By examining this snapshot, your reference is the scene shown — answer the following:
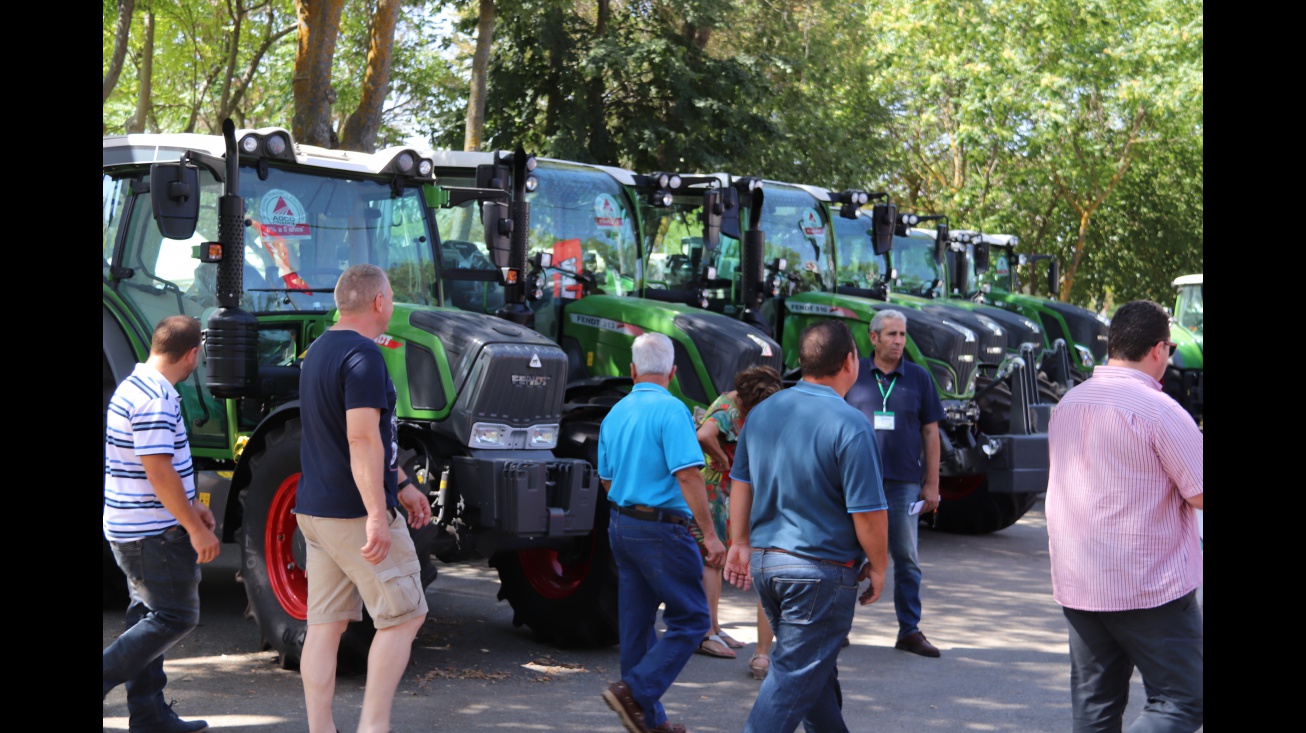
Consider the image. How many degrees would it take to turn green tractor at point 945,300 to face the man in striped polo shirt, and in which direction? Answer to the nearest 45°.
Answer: approximately 45° to its right

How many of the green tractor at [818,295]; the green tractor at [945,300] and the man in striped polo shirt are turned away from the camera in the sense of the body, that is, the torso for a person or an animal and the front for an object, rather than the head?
0

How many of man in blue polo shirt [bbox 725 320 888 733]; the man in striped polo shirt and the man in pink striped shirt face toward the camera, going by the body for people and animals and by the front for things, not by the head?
0

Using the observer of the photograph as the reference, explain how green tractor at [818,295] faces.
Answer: facing the viewer and to the right of the viewer

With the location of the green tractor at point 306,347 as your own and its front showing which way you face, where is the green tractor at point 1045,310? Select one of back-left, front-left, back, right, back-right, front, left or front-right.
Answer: left

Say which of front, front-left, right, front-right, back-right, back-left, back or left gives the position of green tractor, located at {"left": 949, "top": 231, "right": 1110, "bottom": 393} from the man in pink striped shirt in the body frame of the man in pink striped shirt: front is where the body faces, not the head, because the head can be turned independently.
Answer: front-left

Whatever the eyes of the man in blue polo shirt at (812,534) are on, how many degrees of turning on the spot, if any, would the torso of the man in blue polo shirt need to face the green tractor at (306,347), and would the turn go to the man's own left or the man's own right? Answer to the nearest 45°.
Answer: approximately 90° to the man's own left

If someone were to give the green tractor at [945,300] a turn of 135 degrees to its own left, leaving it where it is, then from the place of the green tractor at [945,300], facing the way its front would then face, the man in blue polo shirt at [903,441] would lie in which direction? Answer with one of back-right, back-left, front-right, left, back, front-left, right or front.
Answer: back

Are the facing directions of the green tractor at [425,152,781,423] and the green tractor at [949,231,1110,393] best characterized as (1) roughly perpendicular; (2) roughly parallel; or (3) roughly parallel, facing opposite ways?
roughly parallel

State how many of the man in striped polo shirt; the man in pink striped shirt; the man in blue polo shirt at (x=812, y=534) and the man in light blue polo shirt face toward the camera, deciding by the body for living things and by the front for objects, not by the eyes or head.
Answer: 0

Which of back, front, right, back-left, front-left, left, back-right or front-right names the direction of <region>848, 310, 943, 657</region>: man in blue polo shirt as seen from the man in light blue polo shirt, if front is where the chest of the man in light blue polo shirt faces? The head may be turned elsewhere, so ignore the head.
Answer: front

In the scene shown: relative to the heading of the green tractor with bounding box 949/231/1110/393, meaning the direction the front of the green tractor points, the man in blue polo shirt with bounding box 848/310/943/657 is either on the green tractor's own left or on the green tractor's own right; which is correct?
on the green tractor's own right

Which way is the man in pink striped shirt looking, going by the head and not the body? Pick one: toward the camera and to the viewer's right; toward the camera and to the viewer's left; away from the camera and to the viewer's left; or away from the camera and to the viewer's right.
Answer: away from the camera and to the viewer's right

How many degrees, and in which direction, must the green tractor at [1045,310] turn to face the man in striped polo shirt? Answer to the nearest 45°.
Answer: approximately 45° to its right

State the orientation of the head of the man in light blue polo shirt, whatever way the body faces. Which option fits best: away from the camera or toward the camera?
away from the camera
